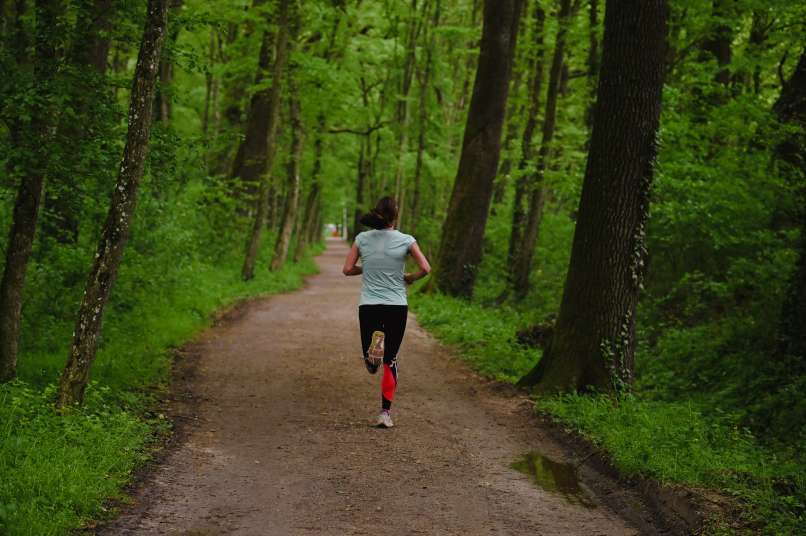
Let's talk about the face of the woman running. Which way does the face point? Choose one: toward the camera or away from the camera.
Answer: away from the camera

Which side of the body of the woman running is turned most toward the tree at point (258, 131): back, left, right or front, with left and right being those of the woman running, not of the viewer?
front

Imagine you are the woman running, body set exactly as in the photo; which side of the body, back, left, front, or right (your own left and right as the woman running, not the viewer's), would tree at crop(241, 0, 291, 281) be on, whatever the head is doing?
front

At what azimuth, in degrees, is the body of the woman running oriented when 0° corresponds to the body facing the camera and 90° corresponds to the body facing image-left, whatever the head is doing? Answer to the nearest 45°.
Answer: approximately 180°

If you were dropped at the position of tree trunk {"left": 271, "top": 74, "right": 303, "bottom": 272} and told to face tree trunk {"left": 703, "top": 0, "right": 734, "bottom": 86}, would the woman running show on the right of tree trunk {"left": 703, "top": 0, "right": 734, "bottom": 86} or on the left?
right

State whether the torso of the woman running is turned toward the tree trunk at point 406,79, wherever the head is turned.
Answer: yes
